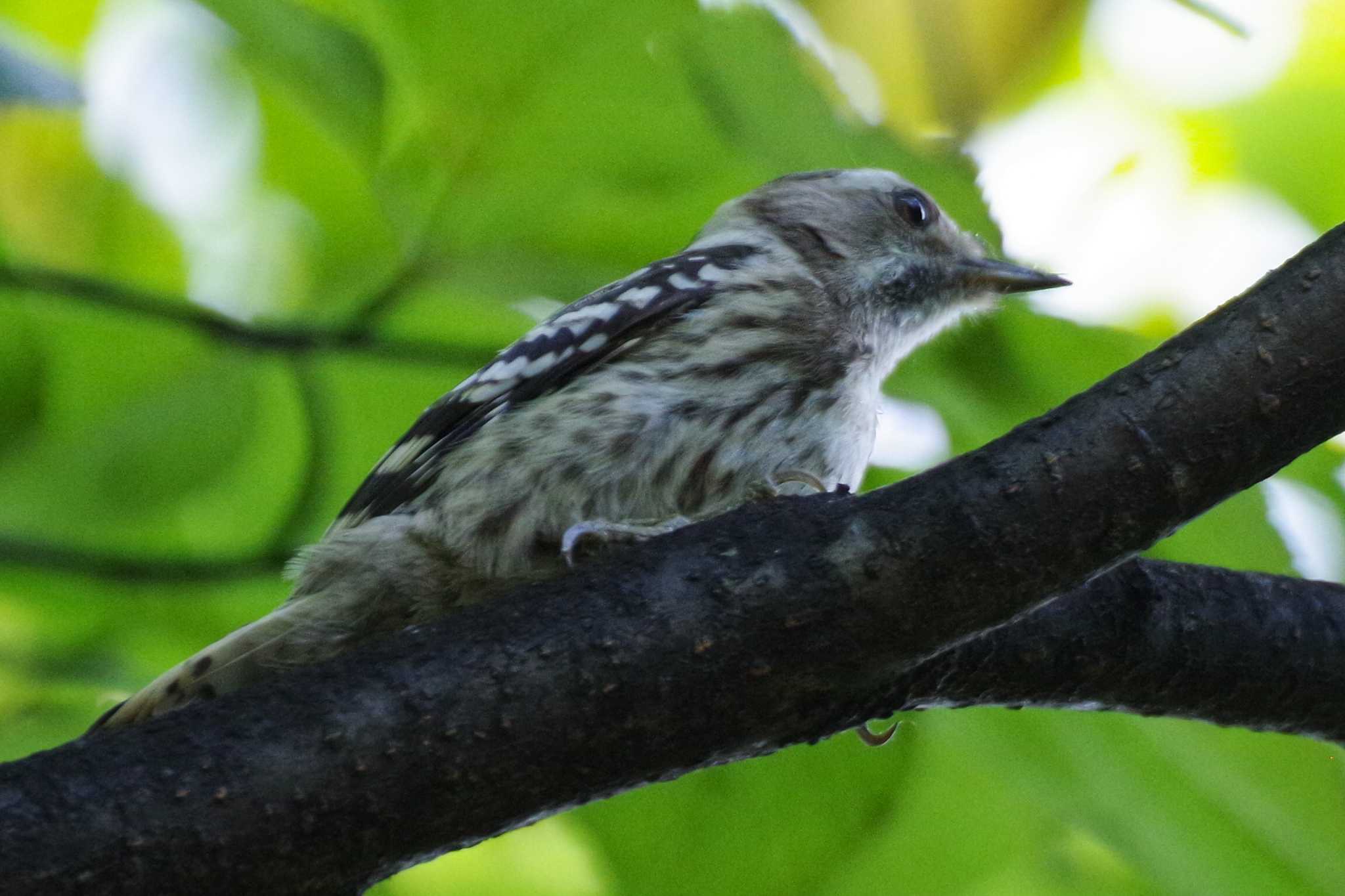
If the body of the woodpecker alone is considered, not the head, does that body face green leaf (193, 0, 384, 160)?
no

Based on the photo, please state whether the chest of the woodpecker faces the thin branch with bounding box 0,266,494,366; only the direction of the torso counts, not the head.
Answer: no

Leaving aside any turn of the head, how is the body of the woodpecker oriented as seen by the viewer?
to the viewer's right
